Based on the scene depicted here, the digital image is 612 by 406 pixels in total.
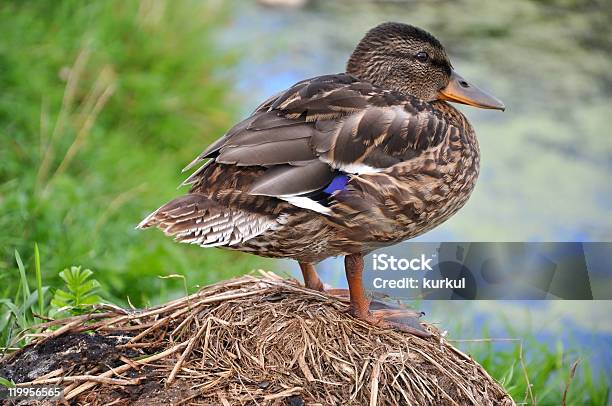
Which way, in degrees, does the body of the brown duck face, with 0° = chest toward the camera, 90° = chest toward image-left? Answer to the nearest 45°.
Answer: approximately 270°
